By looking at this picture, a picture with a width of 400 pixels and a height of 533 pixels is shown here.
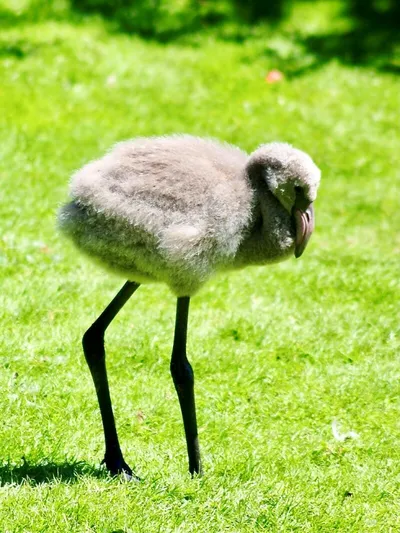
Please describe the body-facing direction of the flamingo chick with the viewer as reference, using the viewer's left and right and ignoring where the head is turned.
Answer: facing to the right of the viewer
